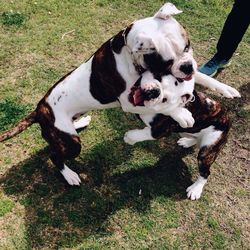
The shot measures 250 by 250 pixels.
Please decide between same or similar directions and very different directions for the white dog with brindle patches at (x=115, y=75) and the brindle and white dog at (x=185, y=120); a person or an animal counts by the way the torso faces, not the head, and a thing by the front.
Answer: very different directions

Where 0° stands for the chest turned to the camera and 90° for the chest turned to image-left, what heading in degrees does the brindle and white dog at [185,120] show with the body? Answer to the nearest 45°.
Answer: approximately 90°

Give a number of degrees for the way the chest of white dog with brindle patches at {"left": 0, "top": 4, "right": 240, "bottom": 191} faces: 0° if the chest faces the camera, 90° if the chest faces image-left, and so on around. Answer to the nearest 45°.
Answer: approximately 270°
